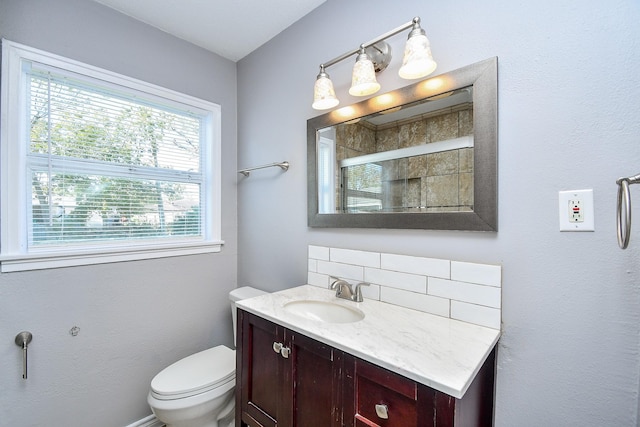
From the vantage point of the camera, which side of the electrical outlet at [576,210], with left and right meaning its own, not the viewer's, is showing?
front

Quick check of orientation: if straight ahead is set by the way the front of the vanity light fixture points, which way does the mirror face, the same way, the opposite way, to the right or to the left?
the same way

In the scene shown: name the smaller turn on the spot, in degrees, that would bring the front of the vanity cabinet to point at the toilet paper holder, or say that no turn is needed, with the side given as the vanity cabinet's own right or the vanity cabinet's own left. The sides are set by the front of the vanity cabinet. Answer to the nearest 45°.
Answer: approximately 45° to the vanity cabinet's own right

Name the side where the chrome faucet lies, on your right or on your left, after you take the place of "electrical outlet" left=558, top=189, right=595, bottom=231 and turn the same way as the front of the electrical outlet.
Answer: on your right

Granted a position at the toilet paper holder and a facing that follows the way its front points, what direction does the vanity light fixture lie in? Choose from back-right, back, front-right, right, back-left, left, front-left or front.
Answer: front-left

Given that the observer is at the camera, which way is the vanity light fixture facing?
facing the viewer and to the left of the viewer

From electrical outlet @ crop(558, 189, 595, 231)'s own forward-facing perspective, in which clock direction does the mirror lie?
The mirror is roughly at 3 o'clock from the electrical outlet.

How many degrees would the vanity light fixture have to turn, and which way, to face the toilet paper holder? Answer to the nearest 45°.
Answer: approximately 45° to its right
